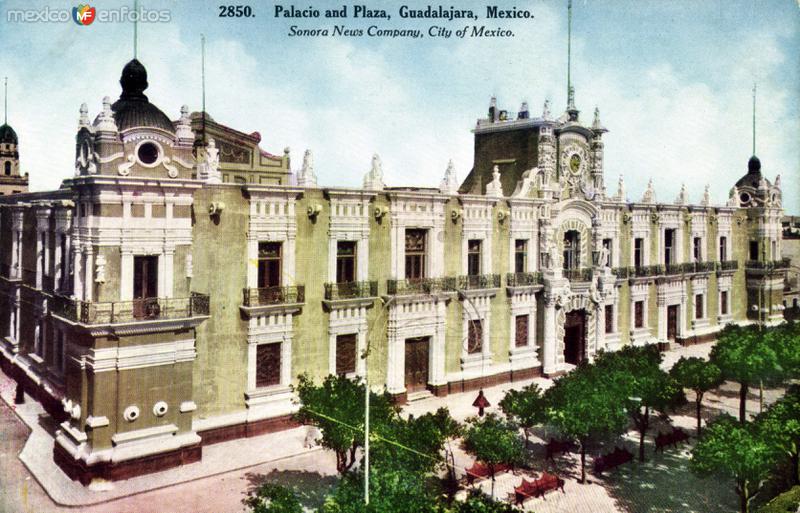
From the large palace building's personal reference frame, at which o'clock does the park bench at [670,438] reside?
The park bench is roughly at 11 o'clock from the large palace building.

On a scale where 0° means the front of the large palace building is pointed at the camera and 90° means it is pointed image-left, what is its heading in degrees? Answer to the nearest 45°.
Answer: approximately 315°

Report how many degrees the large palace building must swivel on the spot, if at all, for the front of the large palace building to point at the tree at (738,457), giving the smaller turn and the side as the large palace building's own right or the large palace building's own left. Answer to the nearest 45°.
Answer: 0° — it already faces it

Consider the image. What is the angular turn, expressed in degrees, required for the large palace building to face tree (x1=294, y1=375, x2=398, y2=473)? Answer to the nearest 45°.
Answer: approximately 45° to its right

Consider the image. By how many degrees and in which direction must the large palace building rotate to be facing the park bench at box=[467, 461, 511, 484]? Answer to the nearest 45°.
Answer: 0° — it already faces it

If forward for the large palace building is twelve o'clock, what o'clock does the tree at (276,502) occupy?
The tree is roughly at 1 o'clock from the large palace building.
